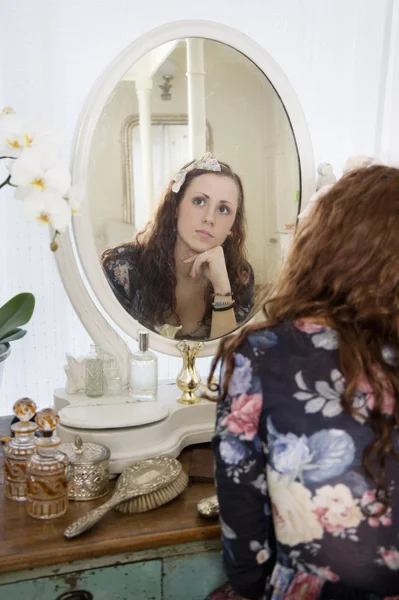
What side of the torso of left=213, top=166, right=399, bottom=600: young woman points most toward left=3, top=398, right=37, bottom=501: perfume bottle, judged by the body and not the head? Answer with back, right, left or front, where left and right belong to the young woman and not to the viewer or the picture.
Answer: left

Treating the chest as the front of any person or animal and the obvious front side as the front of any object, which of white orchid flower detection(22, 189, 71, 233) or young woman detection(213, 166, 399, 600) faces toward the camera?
the white orchid flower

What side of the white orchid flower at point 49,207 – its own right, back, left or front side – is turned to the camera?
front

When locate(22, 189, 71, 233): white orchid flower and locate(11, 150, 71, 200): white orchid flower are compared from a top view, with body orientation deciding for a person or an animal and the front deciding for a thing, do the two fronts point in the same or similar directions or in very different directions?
same or similar directions

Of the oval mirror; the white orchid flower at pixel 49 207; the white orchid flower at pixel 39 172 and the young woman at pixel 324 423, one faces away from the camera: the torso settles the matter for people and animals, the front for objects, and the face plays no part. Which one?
the young woman

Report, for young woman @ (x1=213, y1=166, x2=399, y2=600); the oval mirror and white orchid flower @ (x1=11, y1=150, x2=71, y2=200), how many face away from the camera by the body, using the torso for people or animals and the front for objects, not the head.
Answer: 1

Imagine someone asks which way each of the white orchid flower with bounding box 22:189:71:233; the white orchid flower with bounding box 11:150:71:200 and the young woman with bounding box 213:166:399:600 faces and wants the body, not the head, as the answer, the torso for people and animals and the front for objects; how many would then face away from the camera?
1

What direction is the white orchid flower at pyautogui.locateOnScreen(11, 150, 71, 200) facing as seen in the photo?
toward the camera

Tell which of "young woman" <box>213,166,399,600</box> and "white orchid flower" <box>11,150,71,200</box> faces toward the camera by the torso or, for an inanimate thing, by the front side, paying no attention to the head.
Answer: the white orchid flower

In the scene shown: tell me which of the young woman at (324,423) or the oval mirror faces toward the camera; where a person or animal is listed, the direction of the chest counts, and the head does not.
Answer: the oval mirror

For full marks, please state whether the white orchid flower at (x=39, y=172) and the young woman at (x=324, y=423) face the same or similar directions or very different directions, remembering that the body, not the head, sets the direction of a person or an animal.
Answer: very different directions
